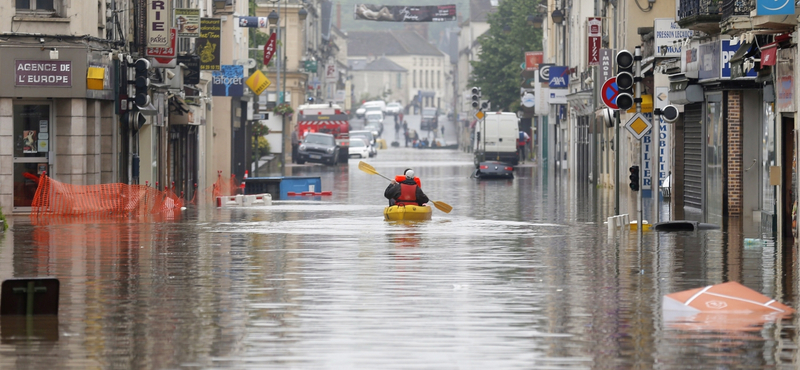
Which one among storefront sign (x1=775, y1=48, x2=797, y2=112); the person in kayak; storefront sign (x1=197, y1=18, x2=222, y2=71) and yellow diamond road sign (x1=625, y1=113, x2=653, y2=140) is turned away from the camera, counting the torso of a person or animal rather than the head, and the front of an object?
the person in kayak

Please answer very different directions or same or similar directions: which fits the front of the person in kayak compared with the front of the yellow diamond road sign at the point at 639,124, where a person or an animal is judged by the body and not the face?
very different directions

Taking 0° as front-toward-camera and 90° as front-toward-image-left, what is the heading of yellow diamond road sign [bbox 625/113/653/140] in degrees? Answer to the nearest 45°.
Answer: approximately 0°

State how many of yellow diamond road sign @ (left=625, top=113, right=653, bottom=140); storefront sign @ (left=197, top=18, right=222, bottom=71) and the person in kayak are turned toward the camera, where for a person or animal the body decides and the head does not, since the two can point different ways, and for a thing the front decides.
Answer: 2

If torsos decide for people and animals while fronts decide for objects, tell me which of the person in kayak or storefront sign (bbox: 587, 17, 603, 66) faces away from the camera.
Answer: the person in kayak
